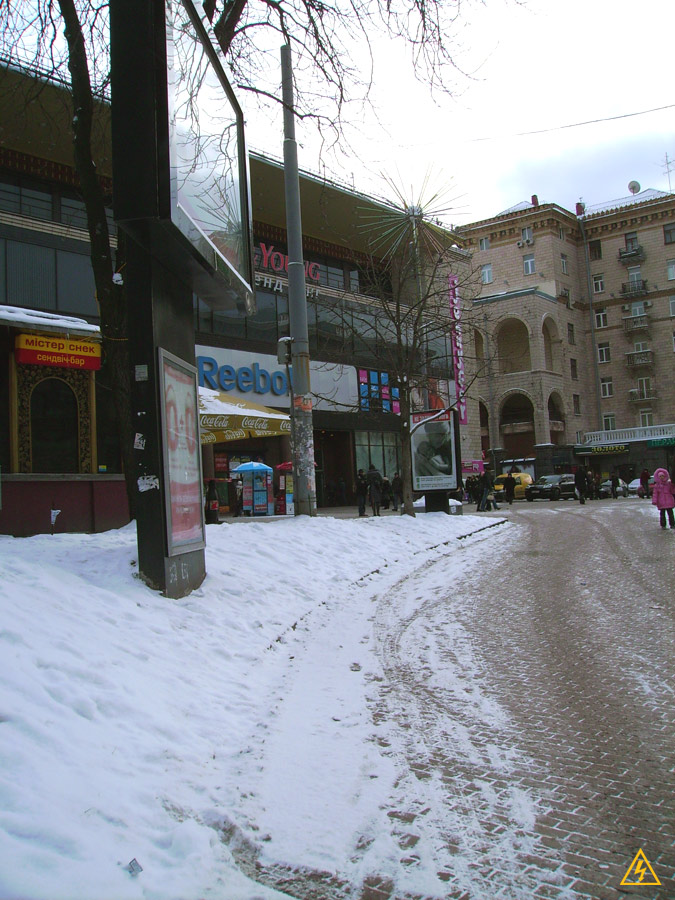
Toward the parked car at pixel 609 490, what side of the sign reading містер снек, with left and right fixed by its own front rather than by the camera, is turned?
left

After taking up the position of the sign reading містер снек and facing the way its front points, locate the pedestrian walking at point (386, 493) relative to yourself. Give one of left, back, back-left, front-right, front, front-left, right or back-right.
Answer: left

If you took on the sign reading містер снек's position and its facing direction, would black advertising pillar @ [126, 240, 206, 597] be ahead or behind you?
ahead

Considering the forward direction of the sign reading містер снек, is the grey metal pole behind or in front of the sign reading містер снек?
in front

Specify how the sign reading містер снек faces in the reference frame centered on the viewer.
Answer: facing the viewer and to the right of the viewer

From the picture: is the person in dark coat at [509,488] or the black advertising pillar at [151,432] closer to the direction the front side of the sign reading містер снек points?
the black advertising pillar

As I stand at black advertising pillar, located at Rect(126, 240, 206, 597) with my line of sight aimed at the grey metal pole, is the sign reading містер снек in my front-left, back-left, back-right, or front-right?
front-left

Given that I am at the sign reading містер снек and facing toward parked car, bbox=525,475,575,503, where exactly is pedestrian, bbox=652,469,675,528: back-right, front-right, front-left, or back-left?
front-right

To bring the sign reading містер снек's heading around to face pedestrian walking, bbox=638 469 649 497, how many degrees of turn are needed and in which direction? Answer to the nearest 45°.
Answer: approximately 90° to its left

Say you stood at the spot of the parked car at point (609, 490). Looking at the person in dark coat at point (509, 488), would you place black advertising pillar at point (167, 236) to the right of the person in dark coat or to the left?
left

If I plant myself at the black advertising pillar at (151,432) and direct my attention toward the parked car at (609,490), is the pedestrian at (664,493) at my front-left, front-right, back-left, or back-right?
front-right

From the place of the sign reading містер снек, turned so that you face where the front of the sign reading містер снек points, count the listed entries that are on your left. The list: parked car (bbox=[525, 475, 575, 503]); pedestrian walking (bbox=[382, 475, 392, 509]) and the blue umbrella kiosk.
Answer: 3

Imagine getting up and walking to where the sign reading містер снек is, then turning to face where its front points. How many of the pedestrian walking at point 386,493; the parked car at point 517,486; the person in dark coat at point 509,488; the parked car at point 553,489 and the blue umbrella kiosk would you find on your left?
5
